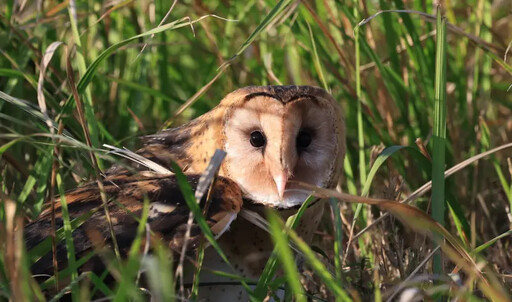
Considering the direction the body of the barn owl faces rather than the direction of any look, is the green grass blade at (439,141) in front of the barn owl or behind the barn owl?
in front
